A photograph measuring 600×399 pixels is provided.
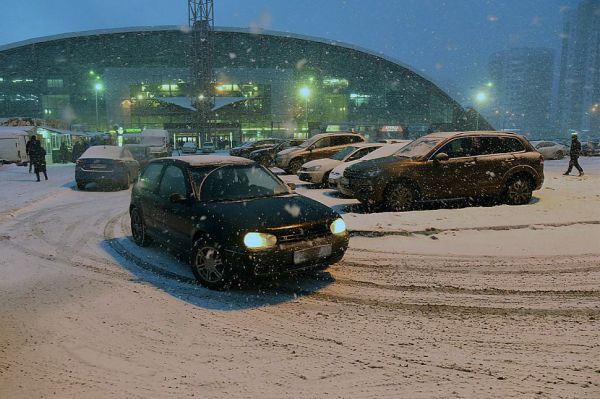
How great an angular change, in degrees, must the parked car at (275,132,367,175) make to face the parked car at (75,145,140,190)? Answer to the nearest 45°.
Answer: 0° — it already faces it

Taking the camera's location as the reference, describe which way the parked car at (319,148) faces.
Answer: facing the viewer and to the left of the viewer

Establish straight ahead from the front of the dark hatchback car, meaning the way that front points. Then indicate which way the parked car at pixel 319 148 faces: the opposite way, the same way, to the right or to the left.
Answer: to the right

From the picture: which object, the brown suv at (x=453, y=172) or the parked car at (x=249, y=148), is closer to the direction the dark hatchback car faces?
the brown suv

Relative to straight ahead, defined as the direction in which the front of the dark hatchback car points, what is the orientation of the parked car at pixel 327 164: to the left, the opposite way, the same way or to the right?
to the right

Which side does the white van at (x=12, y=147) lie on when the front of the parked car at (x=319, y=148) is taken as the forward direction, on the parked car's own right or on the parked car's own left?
on the parked car's own right

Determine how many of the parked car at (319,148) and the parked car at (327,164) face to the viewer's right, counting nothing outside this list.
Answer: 0

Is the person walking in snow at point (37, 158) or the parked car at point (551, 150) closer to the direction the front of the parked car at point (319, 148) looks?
the person walking in snow

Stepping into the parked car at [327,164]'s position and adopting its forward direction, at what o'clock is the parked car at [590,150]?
the parked car at [590,150] is roughly at 6 o'clock from the parked car at [327,164].

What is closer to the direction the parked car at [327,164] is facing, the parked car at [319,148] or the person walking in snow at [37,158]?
the person walking in snow

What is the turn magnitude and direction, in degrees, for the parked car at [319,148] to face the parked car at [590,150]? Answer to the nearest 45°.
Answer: approximately 180°

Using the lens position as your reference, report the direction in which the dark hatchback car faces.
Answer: facing the viewer and to the right of the viewer

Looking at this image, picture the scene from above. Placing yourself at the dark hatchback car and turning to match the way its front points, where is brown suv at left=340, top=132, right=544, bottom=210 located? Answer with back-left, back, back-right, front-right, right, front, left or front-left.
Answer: left
